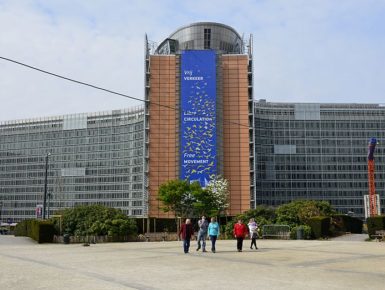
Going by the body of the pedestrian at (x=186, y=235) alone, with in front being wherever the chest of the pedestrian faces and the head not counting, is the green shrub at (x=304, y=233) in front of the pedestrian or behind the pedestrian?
behind

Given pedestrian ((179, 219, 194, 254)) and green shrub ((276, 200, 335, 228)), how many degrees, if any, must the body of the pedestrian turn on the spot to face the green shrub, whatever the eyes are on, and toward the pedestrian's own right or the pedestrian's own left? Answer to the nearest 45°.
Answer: approximately 135° to the pedestrian's own left

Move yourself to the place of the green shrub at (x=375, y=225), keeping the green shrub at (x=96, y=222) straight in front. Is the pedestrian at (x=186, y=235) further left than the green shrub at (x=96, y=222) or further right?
left

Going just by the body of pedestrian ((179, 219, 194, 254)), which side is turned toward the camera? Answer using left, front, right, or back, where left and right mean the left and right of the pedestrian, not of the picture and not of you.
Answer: front

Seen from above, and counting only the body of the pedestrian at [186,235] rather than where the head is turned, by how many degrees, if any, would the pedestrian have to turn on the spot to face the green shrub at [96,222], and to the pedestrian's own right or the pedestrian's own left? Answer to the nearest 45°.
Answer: approximately 135° to the pedestrian's own right

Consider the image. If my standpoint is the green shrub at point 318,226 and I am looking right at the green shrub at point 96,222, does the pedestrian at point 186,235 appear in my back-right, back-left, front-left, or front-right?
front-left

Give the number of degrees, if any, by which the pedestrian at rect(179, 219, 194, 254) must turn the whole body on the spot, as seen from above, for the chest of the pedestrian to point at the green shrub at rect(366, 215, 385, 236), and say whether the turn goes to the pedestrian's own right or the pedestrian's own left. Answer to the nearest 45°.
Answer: approximately 135° to the pedestrian's own left

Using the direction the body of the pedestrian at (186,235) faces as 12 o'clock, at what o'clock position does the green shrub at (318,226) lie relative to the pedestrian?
The green shrub is roughly at 7 o'clock from the pedestrian.

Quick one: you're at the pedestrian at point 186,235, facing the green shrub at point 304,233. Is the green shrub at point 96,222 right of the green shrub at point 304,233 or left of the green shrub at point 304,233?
left

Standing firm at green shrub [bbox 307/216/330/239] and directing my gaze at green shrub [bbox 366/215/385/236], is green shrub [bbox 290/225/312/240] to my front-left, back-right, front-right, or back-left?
back-right

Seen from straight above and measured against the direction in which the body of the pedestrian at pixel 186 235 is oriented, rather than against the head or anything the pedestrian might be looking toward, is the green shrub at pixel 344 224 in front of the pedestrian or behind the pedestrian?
behind
